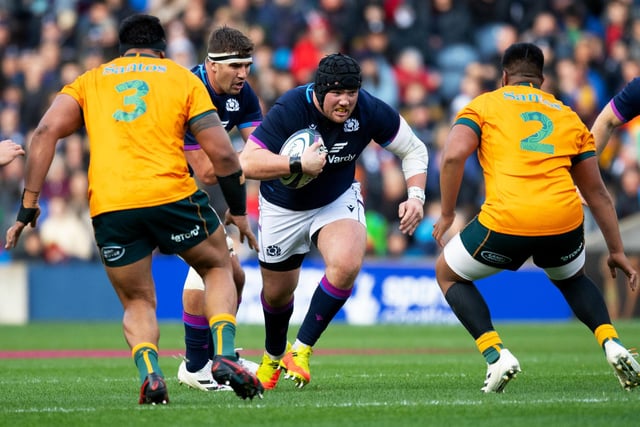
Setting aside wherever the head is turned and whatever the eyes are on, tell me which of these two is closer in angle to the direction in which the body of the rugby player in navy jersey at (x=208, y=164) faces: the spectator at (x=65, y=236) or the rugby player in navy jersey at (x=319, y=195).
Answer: the rugby player in navy jersey

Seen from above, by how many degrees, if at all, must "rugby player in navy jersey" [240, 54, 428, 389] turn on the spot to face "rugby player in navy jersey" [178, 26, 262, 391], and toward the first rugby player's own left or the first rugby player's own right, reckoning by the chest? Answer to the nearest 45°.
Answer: approximately 90° to the first rugby player's own right

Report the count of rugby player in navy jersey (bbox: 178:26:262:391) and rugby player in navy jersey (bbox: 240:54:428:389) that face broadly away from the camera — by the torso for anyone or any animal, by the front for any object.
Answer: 0

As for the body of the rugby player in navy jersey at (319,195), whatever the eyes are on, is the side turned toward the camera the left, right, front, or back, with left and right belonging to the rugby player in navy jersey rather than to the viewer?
front

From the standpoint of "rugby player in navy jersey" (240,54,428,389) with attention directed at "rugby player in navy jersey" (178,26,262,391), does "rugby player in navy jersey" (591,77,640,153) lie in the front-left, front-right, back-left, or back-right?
back-right

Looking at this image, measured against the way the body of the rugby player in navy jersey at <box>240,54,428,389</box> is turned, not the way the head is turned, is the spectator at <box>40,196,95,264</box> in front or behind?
behind

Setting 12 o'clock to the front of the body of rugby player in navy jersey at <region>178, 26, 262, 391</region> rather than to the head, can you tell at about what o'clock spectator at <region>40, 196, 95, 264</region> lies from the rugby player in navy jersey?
The spectator is roughly at 7 o'clock from the rugby player in navy jersey.

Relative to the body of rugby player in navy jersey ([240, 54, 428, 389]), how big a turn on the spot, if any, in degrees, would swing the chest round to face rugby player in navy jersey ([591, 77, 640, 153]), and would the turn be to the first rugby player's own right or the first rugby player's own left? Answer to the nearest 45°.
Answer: approximately 90° to the first rugby player's own left
